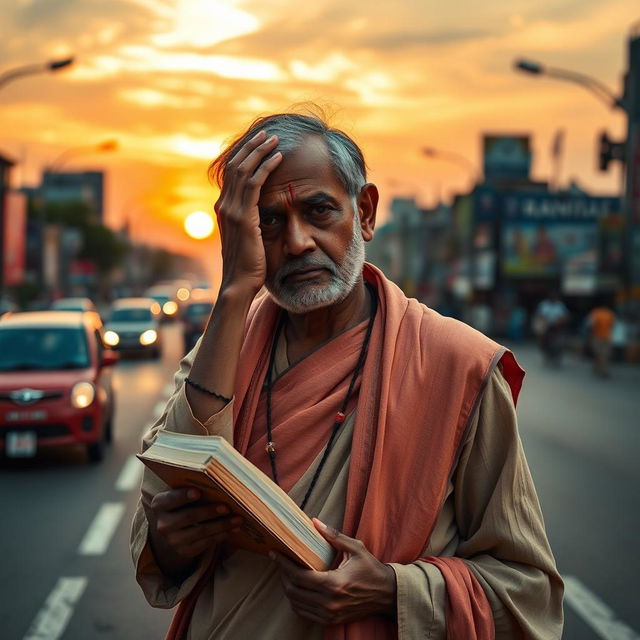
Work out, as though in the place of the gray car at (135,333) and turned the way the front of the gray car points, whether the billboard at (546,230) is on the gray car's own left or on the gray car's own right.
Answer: on the gray car's own left

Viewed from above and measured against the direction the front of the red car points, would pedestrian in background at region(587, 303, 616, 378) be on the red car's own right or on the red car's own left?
on the red car's own left

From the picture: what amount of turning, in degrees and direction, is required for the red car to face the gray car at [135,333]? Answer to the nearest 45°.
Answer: approximately 180°

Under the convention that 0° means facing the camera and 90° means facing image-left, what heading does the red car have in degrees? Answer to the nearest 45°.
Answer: approximately 0°

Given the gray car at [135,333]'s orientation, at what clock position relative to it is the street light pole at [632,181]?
The street light pole is roughly at 9 o'clock from the gray car.

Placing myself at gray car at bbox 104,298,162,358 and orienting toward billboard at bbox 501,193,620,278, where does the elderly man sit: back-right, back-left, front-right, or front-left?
back-right

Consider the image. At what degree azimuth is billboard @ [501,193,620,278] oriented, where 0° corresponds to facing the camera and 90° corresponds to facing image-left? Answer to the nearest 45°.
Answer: approximately 0°
